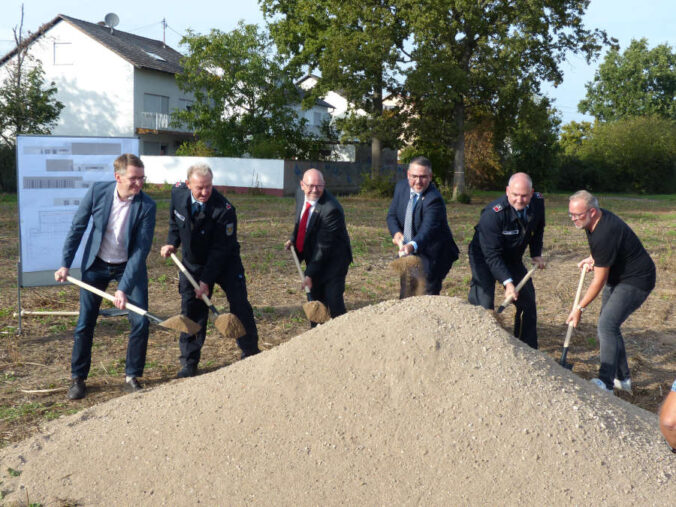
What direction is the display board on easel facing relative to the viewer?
toward the camera

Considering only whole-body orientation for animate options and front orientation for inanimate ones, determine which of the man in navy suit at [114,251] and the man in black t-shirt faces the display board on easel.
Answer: the man in black t-shirt

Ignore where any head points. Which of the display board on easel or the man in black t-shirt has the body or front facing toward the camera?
the display board on easel

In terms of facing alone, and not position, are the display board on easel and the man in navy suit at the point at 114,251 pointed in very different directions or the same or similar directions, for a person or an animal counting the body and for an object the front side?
same or similar directions

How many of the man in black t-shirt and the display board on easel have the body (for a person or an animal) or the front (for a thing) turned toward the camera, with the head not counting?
1

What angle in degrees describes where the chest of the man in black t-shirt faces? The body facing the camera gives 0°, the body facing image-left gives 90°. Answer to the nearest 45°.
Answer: approximately 90°

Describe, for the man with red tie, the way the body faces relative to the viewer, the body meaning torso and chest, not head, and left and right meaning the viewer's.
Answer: facing the viewer and to the left of the viewer

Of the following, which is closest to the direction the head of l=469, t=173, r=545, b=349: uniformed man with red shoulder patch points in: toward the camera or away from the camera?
toward the camera

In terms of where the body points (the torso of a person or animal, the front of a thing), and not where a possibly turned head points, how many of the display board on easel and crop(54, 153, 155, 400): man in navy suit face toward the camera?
2

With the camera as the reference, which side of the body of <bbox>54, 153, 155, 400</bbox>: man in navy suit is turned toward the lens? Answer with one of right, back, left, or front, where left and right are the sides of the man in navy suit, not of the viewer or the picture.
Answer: front

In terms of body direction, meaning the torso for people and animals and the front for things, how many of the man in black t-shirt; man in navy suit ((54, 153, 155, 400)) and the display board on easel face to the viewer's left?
1

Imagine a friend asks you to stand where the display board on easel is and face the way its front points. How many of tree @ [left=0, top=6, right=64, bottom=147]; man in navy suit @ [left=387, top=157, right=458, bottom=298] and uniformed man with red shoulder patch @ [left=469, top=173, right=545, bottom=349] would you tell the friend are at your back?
1

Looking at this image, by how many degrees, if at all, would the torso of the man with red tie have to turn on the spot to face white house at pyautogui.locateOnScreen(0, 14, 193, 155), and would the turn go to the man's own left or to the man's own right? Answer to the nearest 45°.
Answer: approximately 135° to the man's own right

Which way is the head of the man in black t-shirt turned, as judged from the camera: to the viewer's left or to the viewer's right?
to the viewer's left

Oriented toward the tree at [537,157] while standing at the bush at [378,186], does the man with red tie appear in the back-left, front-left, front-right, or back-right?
back-right
